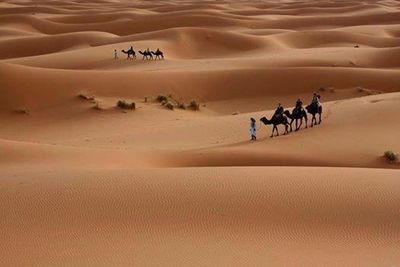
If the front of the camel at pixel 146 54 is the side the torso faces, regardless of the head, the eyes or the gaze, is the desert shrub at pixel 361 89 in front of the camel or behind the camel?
behind

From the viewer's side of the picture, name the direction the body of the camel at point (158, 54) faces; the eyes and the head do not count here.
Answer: to the viewer's left

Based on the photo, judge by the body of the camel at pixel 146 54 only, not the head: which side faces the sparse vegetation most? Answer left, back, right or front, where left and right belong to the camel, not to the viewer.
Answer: left

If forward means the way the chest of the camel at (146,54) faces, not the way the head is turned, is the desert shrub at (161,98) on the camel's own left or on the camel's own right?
on the camel's own left

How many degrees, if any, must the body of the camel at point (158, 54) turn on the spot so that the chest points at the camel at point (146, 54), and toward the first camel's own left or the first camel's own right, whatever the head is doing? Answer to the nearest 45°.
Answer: approximately 45° to the first camel's own left

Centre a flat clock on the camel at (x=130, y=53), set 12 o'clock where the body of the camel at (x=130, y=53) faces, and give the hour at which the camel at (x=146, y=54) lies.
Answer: the camel at (x=146, y=54) is roughly at 7 o'clock from the camel at (x=130, y=53).

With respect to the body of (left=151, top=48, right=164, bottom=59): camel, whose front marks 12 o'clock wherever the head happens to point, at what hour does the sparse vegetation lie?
The sparse vegetation is roughly at 9 o'clock from the camel.

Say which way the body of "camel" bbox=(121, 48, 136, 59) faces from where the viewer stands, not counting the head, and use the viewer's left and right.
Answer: facing to the left of the viewer

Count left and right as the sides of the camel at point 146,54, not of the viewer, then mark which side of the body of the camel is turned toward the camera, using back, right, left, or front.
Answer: left

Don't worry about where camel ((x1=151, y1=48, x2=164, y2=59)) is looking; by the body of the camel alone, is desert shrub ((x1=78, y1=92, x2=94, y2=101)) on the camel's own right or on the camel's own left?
on the camel's own left
